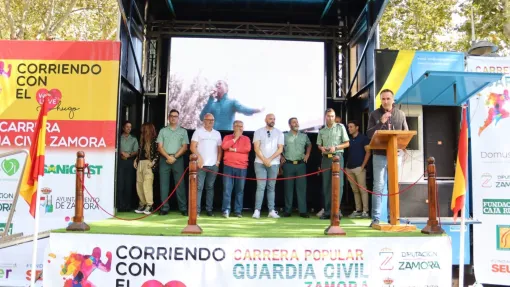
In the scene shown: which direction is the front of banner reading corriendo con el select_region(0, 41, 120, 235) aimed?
toward the camera

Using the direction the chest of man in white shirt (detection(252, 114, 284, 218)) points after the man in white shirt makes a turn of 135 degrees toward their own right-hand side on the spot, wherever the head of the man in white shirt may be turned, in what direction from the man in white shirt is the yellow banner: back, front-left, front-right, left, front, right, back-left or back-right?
front-left

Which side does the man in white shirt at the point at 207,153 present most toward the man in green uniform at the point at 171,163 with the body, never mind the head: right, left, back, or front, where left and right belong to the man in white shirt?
right

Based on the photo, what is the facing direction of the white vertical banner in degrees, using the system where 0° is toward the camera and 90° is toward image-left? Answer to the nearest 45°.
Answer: approximately 0°

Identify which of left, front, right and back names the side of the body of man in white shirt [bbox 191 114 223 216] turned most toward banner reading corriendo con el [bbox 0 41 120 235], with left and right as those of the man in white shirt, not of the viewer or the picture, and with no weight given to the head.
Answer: right

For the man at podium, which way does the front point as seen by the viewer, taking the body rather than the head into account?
toward the camera

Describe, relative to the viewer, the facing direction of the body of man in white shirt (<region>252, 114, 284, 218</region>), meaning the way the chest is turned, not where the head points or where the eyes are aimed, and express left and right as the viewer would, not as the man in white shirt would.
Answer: facing the viewer

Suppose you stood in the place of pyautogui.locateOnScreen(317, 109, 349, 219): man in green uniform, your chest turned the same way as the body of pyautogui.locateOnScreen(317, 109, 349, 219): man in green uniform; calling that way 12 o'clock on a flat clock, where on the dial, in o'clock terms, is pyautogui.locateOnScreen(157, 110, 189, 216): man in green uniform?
pyautogui.locateOnScreen(157, 110, 189, 216): man in green uniform is roughly at 3 o'clock from pyautogui.locateOnScreen(317, 109, 349, 219): man in green uniform.

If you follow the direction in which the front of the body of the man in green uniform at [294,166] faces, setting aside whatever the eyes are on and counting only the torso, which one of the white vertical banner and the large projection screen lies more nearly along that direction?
the white vertical banner

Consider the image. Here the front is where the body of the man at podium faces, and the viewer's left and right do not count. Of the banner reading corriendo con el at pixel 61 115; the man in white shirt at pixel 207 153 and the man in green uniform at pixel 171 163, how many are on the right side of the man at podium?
3

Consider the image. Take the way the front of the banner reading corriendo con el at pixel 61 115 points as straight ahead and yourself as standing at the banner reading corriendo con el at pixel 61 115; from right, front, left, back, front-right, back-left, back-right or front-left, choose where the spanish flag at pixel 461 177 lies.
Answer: front-left

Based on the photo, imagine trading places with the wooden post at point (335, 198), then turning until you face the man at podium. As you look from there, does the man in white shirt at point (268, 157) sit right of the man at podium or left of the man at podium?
left

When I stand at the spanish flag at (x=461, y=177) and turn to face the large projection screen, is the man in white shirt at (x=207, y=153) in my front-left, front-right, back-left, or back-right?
front-left
